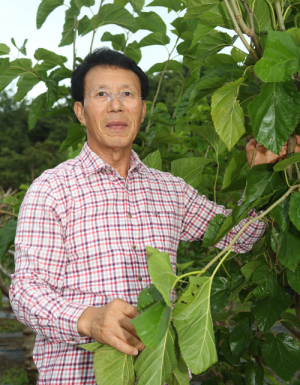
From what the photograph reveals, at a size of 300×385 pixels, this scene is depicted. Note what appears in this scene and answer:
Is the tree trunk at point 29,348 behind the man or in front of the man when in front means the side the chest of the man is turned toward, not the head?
behind

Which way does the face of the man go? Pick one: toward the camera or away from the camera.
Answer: toward the camera

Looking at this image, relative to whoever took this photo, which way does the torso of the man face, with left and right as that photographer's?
facing the viewer and to the right of the viewer

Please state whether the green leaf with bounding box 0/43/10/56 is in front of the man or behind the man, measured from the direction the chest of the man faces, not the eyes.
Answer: behind
